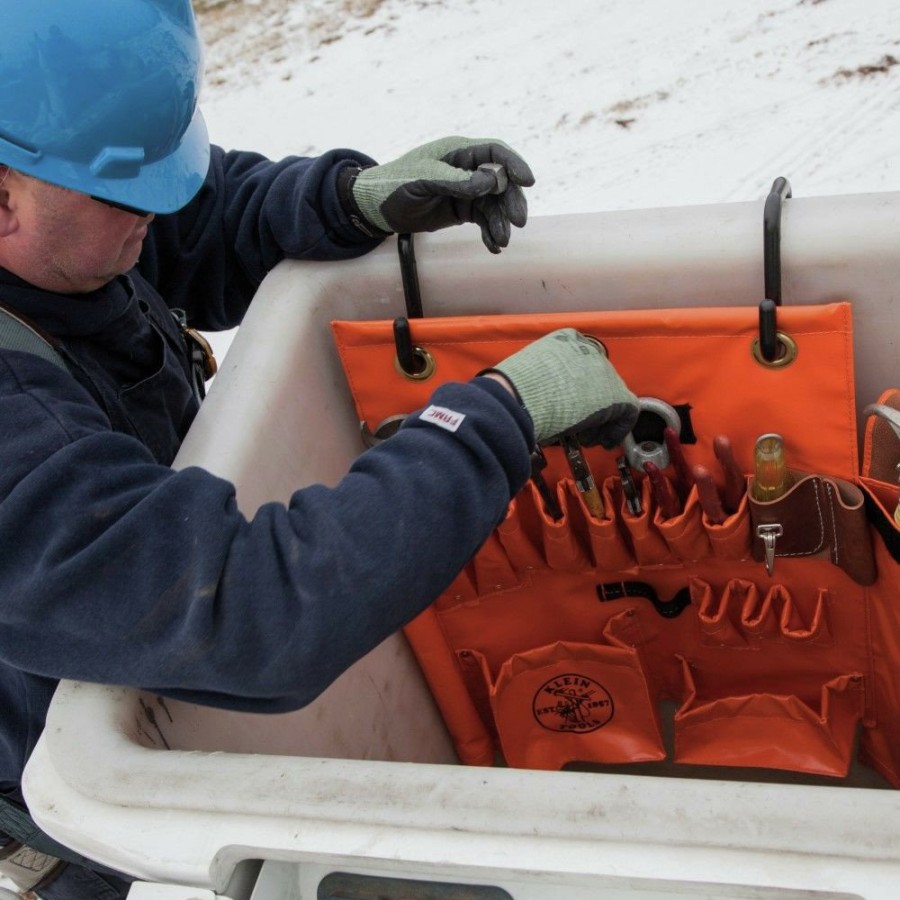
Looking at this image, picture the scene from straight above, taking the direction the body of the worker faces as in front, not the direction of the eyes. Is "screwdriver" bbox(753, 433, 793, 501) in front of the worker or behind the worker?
in front

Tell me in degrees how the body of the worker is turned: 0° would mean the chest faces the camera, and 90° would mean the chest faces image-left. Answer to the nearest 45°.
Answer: approximately 270°

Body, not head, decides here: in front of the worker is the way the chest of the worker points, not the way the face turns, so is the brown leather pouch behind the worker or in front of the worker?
in front

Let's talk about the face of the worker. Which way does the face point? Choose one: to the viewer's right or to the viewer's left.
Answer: to the viewer's right
